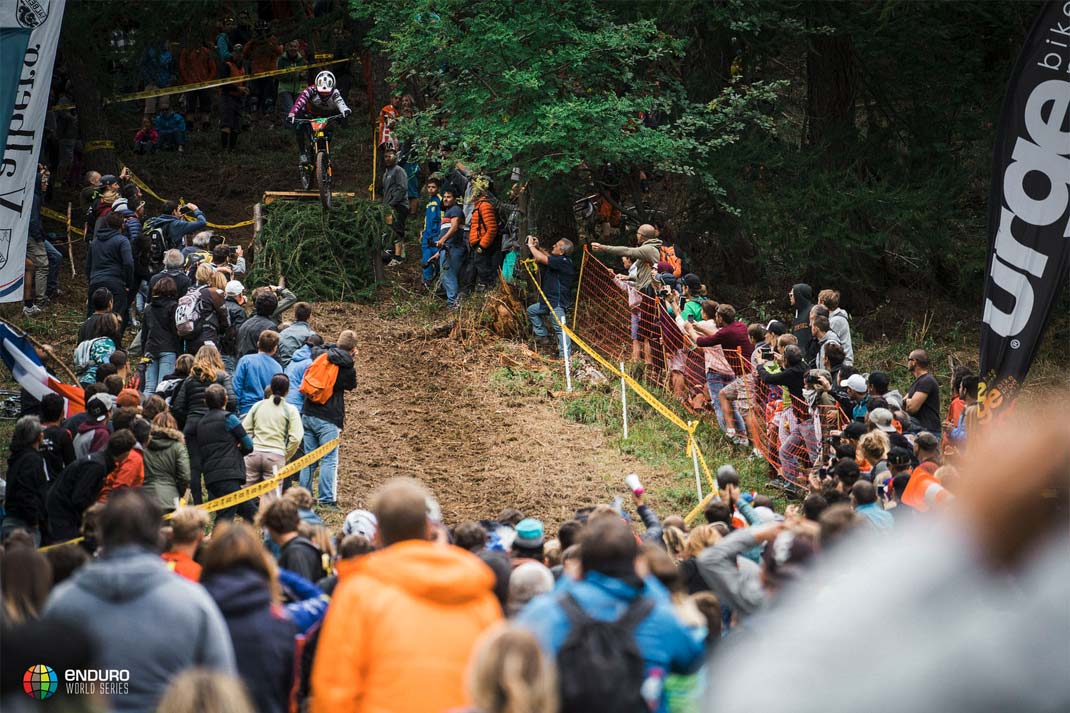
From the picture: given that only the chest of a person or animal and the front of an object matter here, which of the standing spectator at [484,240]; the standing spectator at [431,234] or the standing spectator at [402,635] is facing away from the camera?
the standing spectator at [402,635]

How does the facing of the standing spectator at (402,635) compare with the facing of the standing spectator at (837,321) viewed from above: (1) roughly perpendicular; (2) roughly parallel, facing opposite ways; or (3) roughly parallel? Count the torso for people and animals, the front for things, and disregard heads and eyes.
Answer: roughly perpendicular

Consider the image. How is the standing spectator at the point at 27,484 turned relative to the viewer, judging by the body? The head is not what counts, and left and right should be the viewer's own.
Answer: facing away from the viewer and to the right of the viewer

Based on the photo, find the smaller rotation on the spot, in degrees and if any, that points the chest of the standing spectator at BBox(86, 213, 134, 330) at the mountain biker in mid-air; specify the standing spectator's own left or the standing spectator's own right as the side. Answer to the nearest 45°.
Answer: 0° — they already face them

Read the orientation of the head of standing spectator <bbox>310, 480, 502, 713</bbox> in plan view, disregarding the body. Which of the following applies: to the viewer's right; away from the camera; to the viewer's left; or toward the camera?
away from the camera

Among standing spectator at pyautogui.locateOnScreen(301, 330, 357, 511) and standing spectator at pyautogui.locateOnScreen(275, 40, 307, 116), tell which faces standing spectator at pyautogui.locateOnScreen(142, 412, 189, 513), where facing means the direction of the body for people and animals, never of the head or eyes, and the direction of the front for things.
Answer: standing spectator at pyautogui.locateOnScreen(275, 40, 307, 116)

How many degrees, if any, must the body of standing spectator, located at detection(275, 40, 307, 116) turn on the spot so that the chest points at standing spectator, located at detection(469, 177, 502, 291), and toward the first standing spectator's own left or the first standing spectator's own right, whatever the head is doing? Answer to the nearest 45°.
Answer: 0° — they already face them

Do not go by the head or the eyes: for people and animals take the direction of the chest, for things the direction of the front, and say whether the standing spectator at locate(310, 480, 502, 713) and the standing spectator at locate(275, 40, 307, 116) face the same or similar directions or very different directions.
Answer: very different directions

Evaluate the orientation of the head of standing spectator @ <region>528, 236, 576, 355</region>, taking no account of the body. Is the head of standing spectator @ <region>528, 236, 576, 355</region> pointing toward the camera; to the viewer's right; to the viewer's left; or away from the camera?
to the viewer's left

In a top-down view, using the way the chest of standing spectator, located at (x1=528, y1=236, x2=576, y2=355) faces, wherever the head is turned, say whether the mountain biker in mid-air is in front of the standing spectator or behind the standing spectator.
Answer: in front

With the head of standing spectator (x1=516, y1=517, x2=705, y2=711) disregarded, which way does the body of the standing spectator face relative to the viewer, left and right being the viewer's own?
facing away from the viewer

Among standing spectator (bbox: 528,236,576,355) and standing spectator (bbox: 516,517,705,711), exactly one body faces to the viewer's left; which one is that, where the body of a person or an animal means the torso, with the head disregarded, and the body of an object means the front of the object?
standing spectator (bbox: 528,236,576,355)

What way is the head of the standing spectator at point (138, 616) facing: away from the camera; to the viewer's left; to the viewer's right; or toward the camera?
away from the camera

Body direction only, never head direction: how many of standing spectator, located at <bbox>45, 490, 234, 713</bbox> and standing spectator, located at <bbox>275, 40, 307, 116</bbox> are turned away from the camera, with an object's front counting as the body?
1
